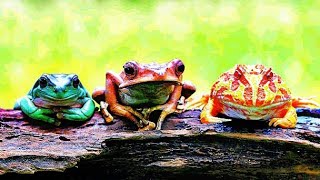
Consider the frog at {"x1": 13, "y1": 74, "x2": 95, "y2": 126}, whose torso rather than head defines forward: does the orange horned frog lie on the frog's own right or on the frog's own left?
on the frog's own left

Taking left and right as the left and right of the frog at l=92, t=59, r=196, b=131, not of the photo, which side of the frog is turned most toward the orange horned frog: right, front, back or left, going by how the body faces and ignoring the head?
left

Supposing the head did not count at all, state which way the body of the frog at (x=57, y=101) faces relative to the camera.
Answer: toward the camera

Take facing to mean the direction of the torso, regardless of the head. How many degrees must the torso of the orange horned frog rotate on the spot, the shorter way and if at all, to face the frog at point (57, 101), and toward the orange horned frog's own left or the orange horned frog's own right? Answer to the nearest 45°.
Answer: approximately 90° to the orange horned frog's own right

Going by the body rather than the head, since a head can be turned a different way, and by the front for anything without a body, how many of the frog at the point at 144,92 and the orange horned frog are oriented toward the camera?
2

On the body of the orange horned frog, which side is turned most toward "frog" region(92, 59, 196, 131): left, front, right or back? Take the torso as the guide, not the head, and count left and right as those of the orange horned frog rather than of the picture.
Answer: right

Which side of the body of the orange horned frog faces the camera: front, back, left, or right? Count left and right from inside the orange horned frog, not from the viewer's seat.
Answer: front

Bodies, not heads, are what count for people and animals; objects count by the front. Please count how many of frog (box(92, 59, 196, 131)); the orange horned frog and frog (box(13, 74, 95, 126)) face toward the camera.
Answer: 3

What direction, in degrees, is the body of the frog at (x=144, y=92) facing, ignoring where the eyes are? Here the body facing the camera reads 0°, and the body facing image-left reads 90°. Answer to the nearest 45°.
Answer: approximately 0°
